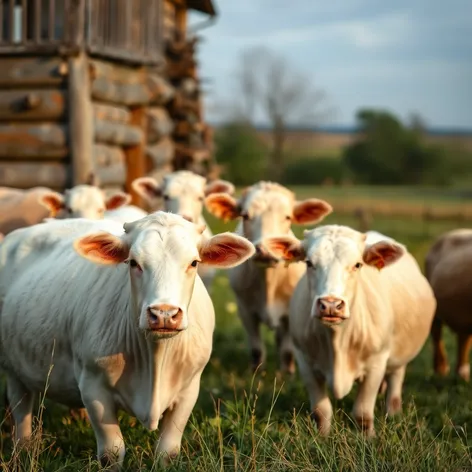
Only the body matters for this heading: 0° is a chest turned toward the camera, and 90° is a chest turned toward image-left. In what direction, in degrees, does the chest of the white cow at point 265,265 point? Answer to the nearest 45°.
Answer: approximately 0°

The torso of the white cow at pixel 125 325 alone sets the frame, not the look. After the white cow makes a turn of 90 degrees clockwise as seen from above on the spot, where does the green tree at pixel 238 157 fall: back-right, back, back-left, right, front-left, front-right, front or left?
back-right

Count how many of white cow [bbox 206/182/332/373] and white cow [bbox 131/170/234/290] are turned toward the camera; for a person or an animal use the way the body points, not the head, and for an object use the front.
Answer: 2

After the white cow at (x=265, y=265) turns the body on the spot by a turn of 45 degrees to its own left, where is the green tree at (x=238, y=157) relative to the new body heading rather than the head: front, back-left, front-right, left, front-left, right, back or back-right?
back-left

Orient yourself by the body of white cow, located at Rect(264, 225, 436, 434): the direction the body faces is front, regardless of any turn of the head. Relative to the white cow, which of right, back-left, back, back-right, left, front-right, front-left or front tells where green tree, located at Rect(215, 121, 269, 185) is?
back-right

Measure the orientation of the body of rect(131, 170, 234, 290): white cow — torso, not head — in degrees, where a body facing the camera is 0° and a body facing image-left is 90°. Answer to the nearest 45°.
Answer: approximately 0°

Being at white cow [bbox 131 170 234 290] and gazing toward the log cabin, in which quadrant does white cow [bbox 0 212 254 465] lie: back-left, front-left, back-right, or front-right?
back-left

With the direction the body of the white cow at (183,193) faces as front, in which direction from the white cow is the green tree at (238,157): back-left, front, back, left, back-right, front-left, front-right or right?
back

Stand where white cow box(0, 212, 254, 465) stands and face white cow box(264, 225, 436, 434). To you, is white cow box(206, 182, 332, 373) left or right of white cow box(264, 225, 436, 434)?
left

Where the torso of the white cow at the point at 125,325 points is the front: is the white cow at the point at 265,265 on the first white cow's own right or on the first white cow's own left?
on the first white cow's own left

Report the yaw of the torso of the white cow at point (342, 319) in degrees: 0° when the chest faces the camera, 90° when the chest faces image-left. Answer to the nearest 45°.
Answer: approximately 45°

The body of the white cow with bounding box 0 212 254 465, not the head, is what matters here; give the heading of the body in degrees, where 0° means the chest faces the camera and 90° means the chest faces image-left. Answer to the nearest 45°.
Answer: approximately 315°
